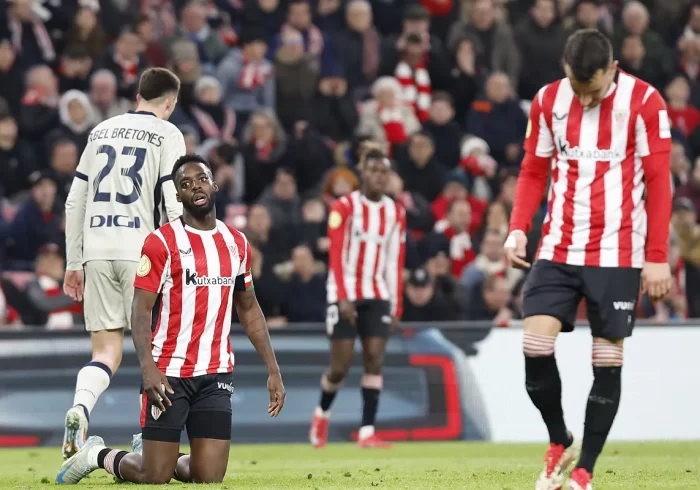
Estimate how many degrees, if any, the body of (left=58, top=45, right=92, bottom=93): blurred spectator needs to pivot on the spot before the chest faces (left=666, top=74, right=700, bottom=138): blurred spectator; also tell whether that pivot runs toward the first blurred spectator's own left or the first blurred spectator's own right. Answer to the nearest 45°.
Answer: approximately 90° to the first blurred spectator's own left

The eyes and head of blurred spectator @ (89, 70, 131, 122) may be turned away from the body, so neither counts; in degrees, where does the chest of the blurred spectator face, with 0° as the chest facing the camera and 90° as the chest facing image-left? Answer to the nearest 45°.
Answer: approximately 0°

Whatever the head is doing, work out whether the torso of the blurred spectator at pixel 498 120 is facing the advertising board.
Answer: yes

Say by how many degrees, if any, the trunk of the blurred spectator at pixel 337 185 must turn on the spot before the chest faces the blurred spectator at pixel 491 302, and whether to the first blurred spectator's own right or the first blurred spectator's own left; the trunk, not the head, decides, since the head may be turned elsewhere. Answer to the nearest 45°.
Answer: approximately 45° to the first blurred spectator's own left

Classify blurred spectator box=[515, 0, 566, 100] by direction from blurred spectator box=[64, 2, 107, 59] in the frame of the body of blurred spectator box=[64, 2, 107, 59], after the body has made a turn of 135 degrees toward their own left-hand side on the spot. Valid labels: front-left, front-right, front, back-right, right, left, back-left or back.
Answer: front-right

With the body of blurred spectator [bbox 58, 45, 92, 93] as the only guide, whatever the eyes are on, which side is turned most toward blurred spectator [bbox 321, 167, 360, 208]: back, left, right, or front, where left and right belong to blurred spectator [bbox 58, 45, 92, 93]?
left

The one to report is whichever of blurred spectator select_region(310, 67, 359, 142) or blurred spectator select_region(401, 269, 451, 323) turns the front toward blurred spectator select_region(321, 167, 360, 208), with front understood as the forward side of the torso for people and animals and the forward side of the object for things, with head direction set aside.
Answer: blurred spectator select_region(310, 67, 359, 142)

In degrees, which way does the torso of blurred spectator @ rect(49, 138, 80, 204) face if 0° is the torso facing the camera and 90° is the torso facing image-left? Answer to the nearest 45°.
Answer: approximately 0°

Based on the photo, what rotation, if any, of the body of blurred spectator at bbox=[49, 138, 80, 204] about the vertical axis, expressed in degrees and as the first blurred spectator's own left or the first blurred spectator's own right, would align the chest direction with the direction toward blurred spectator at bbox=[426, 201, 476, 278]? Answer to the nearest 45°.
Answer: approximately 90° to the first blurred spectator's own left
